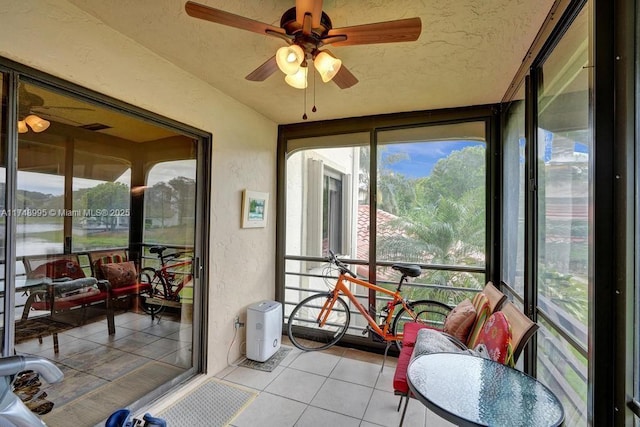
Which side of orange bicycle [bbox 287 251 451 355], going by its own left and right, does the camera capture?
left

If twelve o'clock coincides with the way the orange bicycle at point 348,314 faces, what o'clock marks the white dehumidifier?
The white dehumidifier is roughly at 11 o'clock from the orange bicycle.

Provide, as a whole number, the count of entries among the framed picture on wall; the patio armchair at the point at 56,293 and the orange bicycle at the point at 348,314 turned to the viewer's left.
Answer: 1

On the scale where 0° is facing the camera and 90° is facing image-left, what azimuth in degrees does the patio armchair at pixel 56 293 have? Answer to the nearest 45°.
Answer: approximately 315°

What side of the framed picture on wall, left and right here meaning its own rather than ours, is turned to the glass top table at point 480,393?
front

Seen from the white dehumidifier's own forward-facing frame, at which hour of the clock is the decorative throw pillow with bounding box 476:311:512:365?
The decorative throw pillow is roughly at 12 o'clock from the white dehumidifier.
